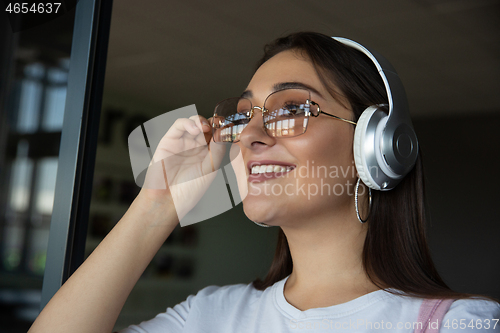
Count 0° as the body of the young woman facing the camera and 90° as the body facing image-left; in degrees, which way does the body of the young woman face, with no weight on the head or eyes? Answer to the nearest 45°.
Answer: approximately 45°
